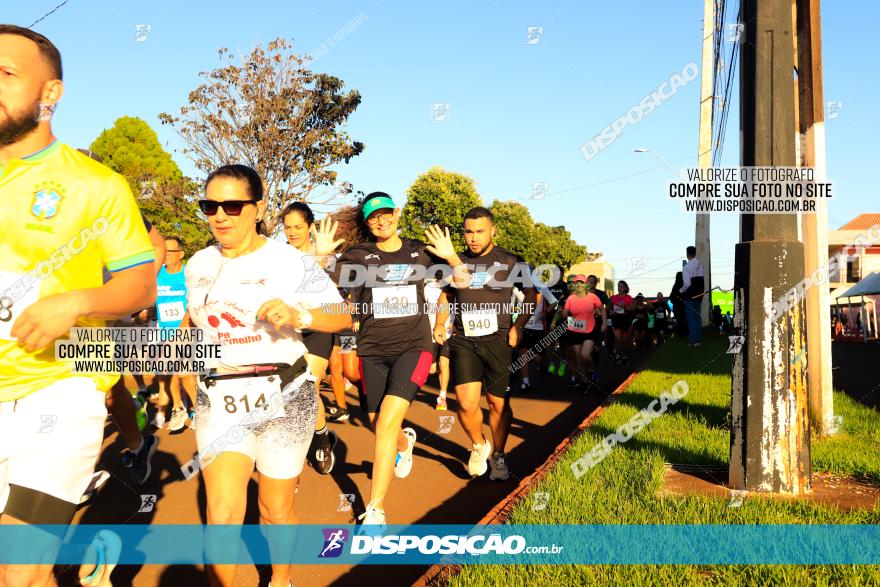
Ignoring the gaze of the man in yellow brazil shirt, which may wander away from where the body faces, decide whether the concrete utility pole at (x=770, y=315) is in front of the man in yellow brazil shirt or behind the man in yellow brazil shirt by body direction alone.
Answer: behind

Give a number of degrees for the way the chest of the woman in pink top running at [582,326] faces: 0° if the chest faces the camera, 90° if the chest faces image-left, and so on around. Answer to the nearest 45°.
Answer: approximately 0°

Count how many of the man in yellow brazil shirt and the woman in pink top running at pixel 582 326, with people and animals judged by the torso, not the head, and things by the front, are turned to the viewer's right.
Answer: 0

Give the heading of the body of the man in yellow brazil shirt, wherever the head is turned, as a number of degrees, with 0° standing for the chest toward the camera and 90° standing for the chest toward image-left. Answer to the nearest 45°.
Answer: approximately 45°

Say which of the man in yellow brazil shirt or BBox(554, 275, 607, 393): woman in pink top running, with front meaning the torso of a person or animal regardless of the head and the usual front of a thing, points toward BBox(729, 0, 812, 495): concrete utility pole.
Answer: the woman in pink top running

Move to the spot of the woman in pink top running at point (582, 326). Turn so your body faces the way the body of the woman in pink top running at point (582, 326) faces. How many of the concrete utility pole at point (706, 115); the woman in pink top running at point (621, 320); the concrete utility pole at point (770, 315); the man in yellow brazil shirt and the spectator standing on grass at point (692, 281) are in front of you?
2

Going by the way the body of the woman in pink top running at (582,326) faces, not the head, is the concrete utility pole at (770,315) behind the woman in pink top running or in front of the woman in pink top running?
in front

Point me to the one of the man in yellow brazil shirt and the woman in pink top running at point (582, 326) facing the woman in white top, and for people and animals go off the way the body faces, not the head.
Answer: the woman in pink top running

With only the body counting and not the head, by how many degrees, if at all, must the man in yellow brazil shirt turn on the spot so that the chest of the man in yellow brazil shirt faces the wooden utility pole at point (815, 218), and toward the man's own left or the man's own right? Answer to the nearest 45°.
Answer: approximately 135° to the man's own left

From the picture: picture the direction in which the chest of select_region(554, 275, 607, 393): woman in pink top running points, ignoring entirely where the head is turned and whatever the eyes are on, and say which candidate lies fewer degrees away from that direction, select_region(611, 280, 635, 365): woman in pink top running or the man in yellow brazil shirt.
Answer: the man in yellow brazil shirt

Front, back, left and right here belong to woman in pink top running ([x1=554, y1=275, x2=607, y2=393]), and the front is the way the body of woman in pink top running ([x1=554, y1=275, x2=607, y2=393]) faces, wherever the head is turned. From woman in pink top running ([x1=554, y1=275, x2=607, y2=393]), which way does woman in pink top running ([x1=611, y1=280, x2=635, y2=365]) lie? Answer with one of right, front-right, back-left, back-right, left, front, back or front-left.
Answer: back

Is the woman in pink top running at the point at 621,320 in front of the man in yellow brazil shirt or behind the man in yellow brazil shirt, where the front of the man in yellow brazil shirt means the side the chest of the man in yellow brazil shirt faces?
behind

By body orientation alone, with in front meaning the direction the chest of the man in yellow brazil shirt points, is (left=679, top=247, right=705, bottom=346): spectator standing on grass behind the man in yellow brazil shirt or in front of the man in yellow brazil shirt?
behind

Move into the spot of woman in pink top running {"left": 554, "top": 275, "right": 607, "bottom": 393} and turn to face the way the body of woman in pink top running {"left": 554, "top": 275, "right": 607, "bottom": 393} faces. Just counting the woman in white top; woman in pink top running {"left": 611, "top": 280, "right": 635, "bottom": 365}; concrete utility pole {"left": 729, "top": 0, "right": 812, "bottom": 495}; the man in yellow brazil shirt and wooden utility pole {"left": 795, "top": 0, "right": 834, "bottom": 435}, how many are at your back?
1

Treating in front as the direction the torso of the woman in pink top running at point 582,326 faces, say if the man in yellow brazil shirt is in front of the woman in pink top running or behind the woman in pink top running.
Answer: in front
